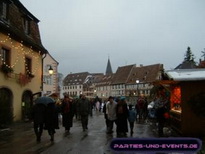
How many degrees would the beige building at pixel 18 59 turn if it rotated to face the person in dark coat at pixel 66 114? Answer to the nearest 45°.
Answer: approximately 45° to its right

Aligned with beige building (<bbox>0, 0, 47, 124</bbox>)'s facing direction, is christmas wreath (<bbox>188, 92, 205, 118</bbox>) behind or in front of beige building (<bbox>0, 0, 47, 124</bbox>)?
in front

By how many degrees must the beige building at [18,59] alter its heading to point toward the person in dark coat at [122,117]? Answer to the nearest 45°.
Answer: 0° — it already faces them

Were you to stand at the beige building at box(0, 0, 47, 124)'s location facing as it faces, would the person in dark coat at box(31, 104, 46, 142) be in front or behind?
in front

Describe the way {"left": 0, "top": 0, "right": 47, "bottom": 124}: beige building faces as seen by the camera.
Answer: facing the viewer and to the right of the viewer

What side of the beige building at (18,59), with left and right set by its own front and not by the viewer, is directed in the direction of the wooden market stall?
front

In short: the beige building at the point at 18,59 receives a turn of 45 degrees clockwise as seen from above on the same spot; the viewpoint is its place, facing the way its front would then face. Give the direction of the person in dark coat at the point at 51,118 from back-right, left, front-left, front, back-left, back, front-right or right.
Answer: front
